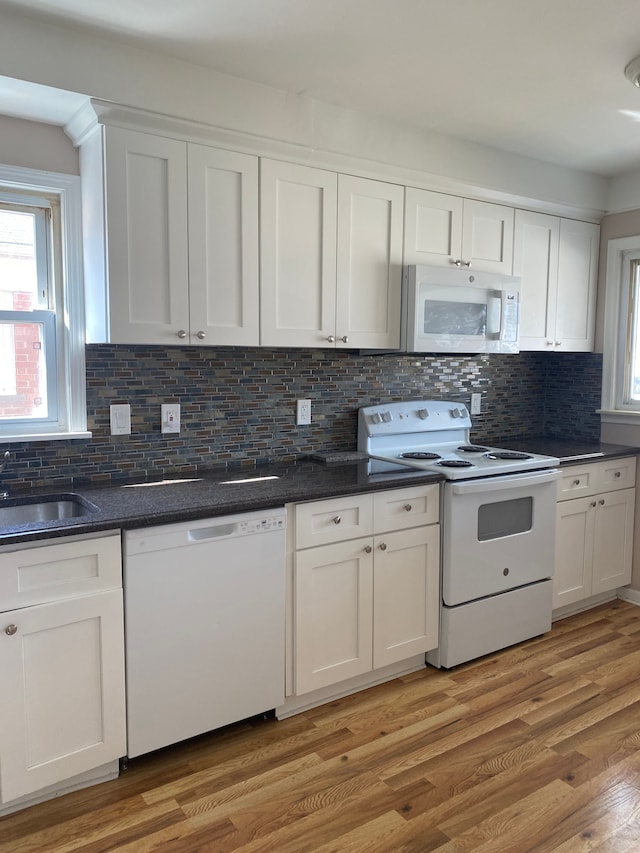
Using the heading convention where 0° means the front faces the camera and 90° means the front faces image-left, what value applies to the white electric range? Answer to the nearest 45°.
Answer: approximately 315°

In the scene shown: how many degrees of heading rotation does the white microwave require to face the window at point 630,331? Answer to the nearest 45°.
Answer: approximately 90° to its left

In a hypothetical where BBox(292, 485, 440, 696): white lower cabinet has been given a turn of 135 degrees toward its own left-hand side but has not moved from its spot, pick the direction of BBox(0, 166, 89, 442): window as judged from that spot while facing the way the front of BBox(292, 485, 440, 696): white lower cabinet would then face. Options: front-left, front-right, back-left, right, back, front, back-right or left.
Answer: left

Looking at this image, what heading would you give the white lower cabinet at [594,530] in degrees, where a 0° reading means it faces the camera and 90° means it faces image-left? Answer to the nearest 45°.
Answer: approximately 315°

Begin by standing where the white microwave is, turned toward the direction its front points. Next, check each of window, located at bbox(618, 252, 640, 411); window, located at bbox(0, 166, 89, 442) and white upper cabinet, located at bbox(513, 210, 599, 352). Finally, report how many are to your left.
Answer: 2

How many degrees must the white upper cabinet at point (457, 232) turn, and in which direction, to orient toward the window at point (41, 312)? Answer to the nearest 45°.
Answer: approximately 90° to its right
